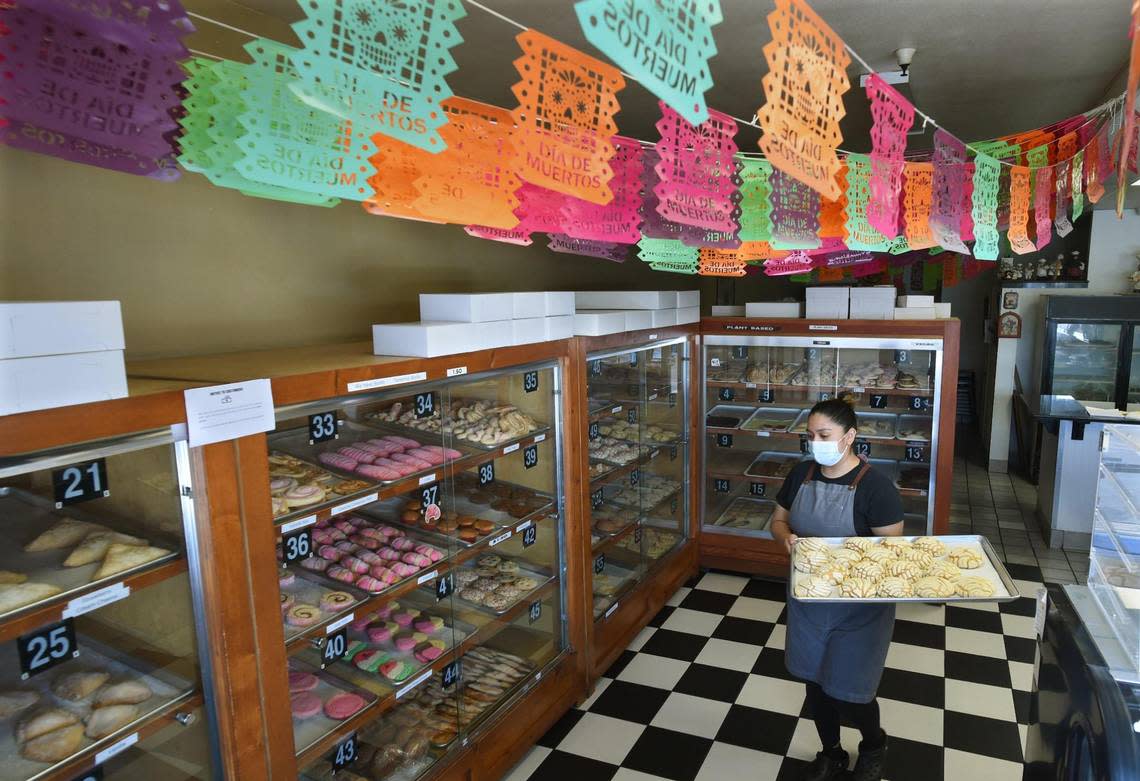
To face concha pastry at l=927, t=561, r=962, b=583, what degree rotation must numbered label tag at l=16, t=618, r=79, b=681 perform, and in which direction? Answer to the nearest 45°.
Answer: approximately 45° to its left

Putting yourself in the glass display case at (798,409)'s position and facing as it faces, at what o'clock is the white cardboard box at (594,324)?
The white cardboard box is roughly at 1 o'clock from the glass display case.

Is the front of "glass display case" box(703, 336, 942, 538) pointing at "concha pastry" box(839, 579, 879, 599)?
yes

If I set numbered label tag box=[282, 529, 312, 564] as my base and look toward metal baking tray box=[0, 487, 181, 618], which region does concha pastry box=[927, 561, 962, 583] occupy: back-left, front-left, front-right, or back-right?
back-left

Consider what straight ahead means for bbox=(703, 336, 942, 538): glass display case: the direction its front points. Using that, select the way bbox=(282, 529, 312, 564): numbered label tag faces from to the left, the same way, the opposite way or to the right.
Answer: to the left

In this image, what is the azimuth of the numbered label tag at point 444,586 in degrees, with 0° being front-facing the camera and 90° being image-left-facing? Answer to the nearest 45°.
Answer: approximately 315°

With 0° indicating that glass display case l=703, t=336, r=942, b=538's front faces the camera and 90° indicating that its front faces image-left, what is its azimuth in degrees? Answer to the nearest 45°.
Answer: approximately 0°

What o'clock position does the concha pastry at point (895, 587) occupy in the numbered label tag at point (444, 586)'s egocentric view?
The concha pastry is roughly at 11 o'clock from the numbered label tag.

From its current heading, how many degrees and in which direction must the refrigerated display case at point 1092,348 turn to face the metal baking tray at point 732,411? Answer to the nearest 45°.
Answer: approximately 45° to its right

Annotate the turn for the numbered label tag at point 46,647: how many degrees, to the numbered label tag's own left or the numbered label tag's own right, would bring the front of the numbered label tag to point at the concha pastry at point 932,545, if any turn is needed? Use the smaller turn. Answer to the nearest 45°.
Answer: approximately 45° to the numbered label tag's own left
